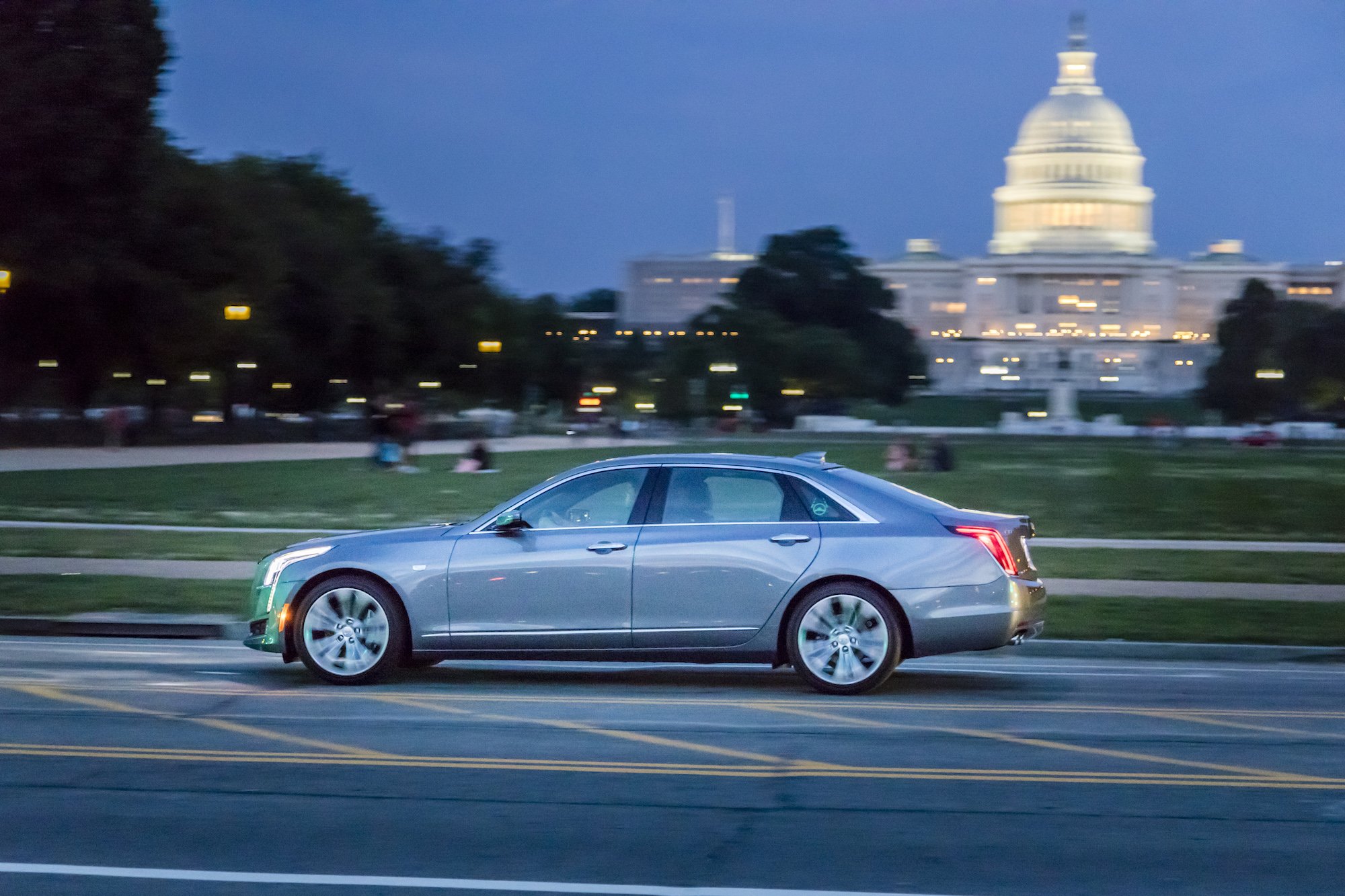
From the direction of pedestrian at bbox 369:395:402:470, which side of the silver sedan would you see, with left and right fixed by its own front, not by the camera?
right

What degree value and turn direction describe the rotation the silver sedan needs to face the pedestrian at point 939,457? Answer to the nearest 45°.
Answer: approximately 90° to its right

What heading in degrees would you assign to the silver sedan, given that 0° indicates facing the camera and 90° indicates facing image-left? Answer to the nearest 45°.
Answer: approximately 90°

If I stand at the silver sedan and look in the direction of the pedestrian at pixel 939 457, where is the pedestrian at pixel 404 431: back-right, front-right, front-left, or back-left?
front-left

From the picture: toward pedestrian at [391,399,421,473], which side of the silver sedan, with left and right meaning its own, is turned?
right
